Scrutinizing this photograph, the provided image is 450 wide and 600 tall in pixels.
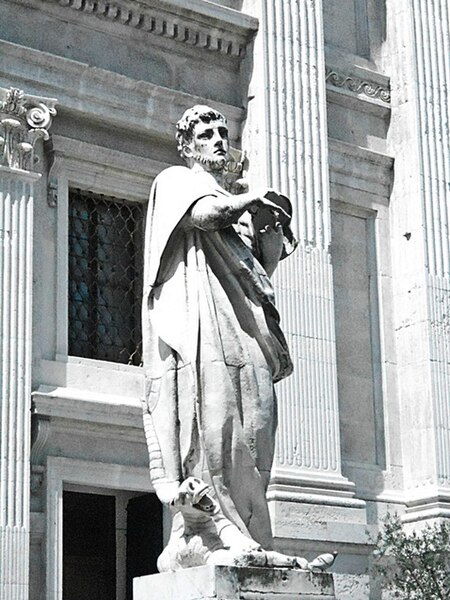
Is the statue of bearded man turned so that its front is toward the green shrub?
no

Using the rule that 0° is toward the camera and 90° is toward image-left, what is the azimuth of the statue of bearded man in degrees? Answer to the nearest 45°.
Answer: approximately 315°
